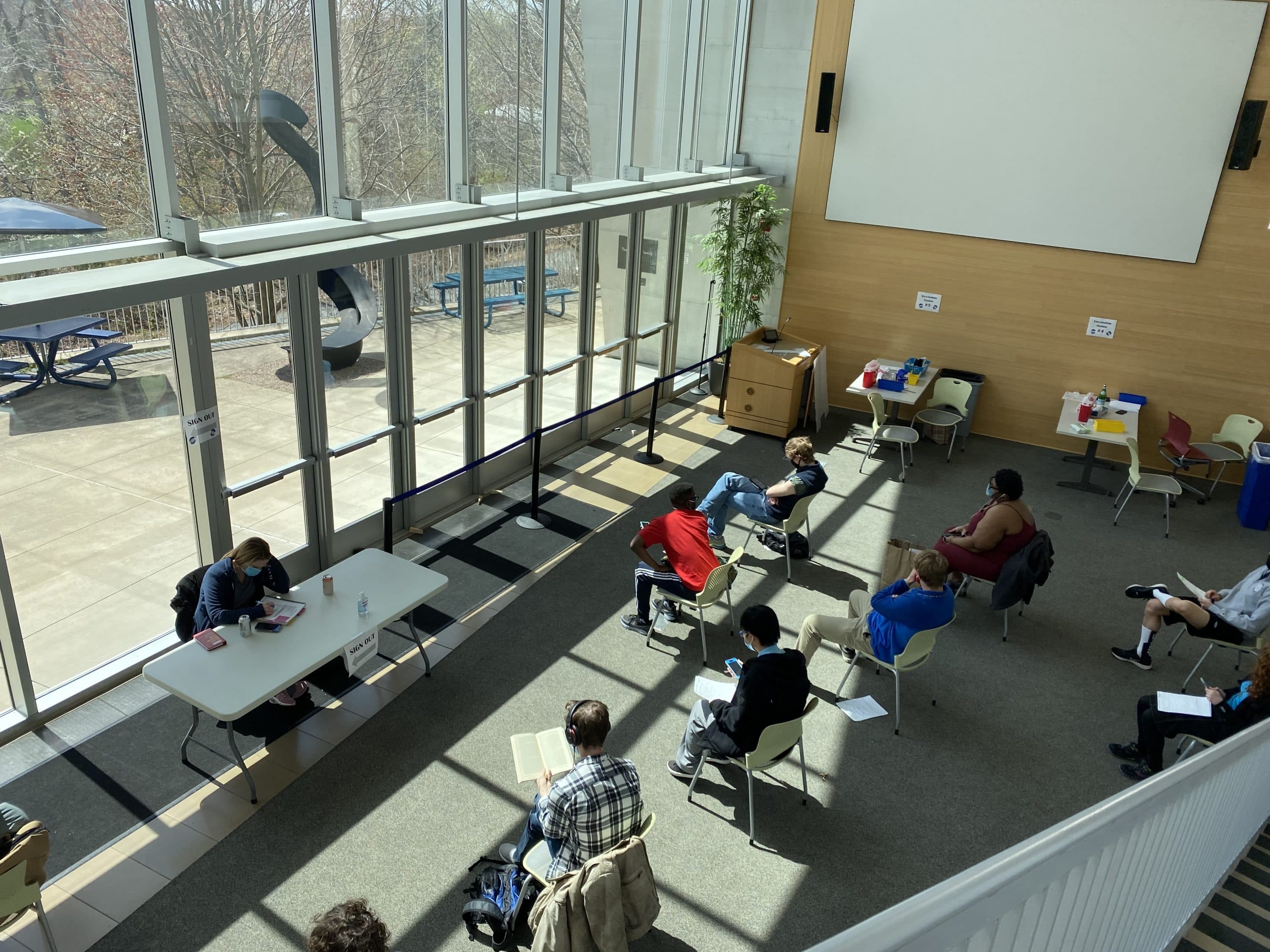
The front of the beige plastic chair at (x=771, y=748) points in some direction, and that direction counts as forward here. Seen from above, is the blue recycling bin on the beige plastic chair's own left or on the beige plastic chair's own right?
on the beige plastic chair's own right

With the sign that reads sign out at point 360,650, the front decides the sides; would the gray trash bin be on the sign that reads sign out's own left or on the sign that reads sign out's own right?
on the sign that reads sign out's own left

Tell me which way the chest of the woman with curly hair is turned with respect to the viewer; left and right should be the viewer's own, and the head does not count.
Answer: facing to the left of the viewer

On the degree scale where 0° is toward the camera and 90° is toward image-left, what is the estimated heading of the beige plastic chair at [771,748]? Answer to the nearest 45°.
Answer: approximately 135°

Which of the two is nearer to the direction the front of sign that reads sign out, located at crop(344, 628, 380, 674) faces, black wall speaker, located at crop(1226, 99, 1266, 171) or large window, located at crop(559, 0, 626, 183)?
the black wall speaker

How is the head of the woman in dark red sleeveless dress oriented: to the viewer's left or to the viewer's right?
to the viewer's left

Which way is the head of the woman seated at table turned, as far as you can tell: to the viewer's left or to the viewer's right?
to the viewer's right

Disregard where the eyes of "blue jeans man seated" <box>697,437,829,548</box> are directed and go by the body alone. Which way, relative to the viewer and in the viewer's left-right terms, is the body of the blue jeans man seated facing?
facing to the left of the viewer

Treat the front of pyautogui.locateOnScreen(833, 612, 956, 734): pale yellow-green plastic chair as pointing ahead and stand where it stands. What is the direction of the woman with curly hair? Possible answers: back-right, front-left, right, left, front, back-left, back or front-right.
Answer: back-right

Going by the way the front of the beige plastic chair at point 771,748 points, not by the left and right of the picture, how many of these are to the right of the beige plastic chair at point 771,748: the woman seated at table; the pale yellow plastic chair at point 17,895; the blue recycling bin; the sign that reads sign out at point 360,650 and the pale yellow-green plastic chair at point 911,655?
2

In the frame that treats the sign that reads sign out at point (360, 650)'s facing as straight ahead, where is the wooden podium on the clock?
The wooden podium is roughly at 9 o'clock from the sign that reads sign out.

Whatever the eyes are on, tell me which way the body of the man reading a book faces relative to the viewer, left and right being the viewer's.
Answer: facing away from the viewer and to the left of the viewer
